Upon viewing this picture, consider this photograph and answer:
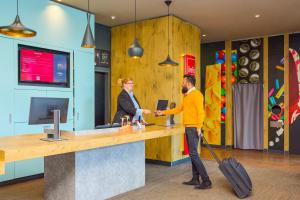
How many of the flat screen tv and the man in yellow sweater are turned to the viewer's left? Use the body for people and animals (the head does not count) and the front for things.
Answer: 1

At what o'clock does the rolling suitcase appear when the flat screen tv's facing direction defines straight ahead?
The rolling suitcase is roughly at 12 o'clock from the flat screen tv.

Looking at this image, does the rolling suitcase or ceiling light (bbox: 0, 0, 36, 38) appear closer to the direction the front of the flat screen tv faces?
the rolling suitcase

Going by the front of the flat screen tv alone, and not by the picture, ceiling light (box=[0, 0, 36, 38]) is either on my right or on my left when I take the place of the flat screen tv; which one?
on my right

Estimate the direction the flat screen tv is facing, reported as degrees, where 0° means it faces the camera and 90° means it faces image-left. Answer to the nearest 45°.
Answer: approximately 315°

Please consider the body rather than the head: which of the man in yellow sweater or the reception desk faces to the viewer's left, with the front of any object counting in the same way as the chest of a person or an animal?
the man in yellow sweater

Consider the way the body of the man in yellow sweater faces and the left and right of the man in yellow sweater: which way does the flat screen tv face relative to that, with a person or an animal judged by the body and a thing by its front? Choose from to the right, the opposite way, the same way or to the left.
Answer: the opposite way

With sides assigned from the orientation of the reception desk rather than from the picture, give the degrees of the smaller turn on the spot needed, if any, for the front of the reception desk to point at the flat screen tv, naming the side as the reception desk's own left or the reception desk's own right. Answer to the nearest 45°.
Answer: approximately 180°

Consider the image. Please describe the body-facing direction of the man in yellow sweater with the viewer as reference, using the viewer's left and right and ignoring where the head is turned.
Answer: facing to the left of the viewer

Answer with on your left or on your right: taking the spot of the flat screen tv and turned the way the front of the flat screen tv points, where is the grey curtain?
on your left

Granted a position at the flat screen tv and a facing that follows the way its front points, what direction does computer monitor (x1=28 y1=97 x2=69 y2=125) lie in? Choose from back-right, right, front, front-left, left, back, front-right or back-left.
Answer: front-right
